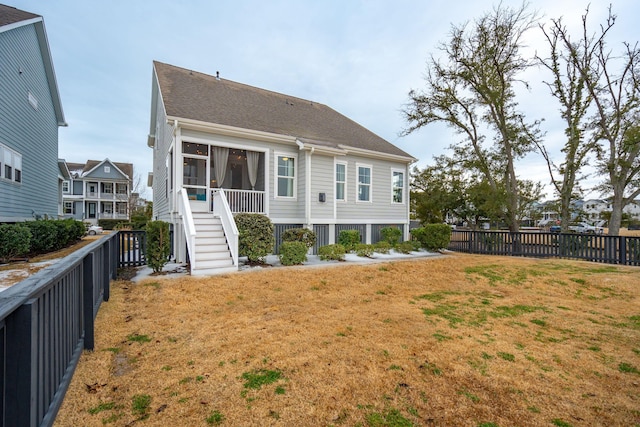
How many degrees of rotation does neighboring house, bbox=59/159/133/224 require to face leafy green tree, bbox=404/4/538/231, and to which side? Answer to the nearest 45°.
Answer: approximately 45° to its left

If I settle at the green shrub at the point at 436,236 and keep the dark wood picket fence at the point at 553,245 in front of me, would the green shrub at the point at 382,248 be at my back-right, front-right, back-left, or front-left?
back-right

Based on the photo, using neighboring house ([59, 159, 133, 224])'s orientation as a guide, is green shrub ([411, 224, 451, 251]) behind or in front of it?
in front

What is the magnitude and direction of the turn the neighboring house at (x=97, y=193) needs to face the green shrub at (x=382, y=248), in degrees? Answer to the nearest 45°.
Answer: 0° — it already faces it

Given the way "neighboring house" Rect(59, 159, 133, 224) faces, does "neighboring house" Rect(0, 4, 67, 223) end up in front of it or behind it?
in front

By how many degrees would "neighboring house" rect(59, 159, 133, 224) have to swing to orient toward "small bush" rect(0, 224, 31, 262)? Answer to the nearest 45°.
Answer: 0° — it already faces it

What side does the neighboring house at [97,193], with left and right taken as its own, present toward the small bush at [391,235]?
front

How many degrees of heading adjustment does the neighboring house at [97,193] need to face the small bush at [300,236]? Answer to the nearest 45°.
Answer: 0° — it already faces it

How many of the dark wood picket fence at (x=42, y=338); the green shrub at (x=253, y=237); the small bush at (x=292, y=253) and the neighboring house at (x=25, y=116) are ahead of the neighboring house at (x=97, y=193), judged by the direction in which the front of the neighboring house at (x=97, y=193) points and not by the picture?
4

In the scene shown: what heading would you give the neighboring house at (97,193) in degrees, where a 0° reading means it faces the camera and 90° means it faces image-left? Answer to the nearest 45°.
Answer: approximately 0°

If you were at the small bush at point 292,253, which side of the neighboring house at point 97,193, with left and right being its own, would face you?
front

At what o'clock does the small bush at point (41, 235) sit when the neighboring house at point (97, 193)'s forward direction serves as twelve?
The small bush is roughly at 12 o'clock from the neighboring house.
